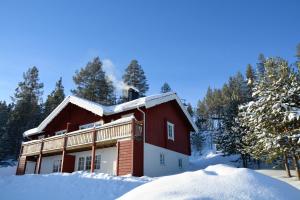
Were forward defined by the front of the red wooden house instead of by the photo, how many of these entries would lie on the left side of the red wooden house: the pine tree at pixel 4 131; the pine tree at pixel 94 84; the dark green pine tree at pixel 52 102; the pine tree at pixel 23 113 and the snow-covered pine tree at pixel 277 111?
1

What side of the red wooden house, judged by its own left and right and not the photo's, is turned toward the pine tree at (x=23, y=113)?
right

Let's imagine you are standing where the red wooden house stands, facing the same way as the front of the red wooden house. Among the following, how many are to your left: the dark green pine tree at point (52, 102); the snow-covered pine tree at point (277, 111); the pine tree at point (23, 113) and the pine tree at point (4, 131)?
1

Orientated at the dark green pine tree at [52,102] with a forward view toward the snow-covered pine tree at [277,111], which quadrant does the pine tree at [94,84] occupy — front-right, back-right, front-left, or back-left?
front-left

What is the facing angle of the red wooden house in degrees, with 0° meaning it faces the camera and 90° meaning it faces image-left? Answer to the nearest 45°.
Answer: approximately 45°

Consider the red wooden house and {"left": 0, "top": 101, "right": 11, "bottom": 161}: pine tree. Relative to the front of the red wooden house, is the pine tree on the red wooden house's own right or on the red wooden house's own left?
on the red wooden house's own right

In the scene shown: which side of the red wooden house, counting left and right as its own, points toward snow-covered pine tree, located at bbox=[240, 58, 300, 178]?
left

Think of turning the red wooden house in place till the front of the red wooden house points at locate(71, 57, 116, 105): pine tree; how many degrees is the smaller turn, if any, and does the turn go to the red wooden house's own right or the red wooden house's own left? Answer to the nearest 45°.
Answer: approximately 135° to the red wooden house's own right
